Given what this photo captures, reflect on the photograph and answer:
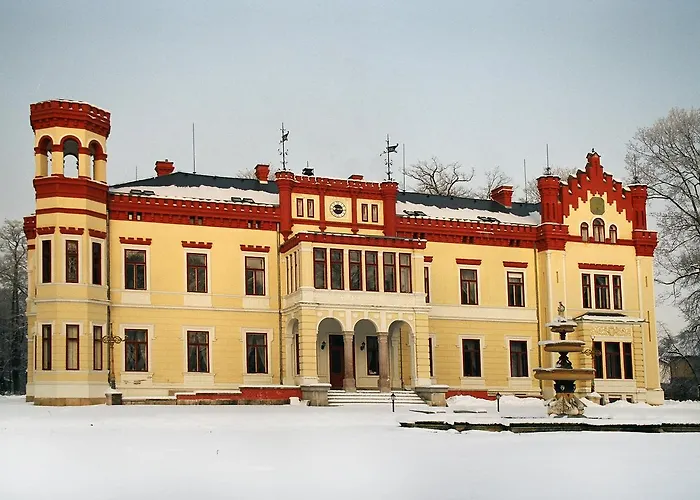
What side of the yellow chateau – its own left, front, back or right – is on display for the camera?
front
